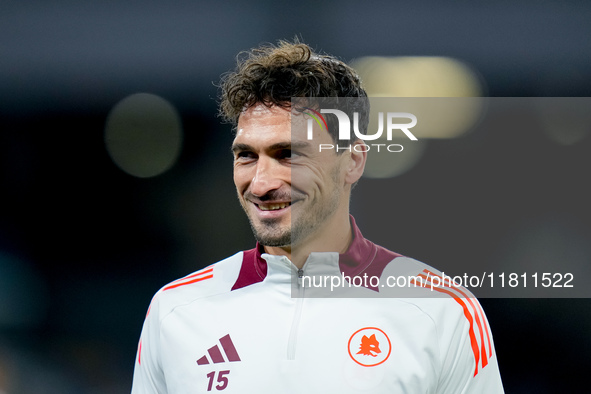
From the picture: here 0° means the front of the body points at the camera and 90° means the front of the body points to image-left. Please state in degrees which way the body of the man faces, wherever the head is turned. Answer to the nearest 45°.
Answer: approximately 0°

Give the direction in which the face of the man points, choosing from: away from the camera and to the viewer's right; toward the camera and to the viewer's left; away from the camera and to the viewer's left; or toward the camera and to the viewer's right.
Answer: toward the camera and to the viewer's left
